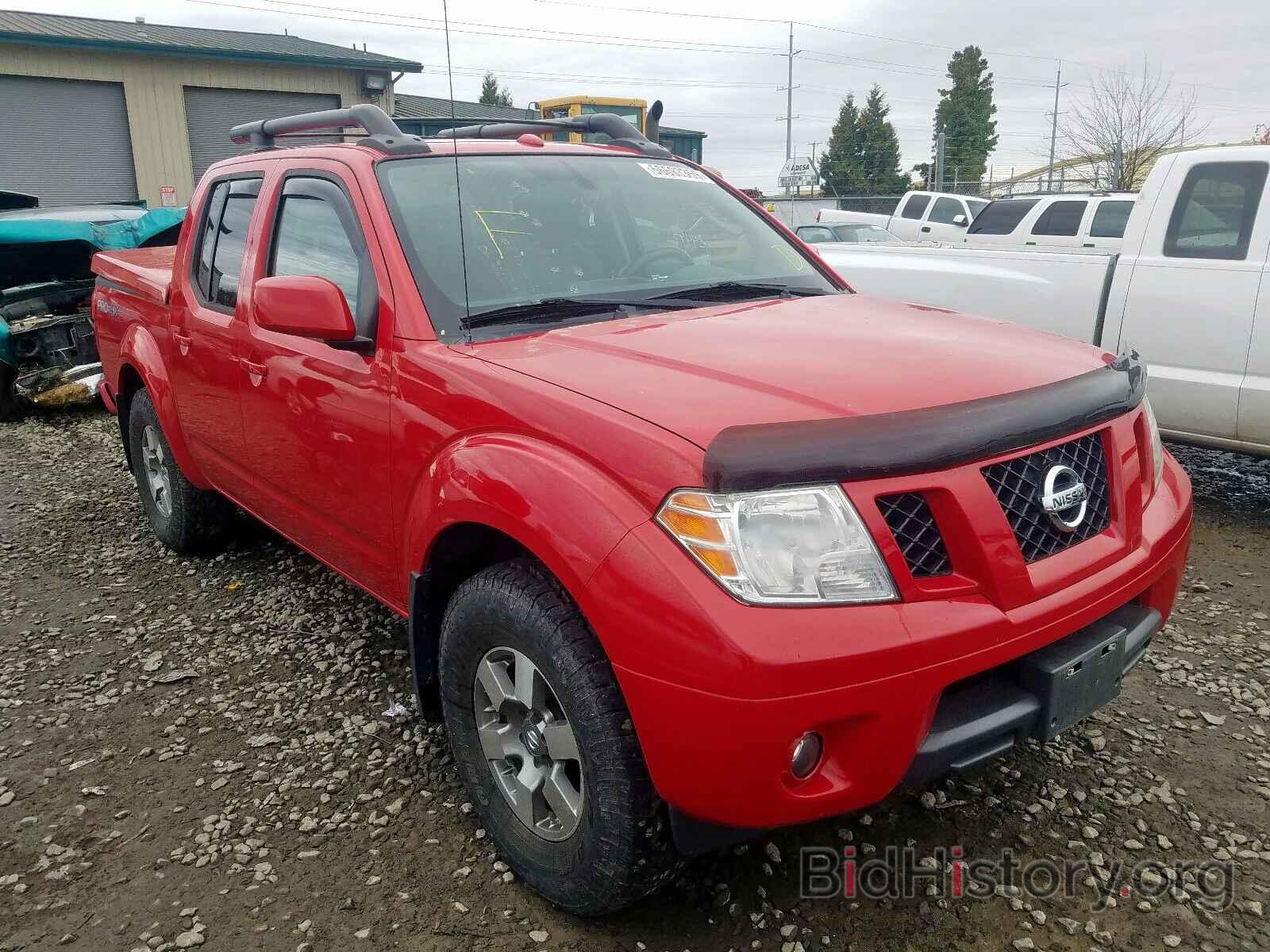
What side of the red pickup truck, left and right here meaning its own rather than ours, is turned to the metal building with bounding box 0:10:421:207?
back

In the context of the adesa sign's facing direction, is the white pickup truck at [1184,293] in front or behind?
in front

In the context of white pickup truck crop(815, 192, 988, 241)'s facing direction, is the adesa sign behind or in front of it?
behind

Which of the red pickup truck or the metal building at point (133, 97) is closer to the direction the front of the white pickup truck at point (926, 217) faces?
the red pickup truck

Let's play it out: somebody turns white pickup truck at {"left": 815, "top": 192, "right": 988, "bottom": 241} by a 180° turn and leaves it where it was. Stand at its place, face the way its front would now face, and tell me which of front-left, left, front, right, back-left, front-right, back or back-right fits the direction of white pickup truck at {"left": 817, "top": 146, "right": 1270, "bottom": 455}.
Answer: back-left

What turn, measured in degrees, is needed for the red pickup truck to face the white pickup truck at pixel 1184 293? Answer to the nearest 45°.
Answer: approximately 90° to its left

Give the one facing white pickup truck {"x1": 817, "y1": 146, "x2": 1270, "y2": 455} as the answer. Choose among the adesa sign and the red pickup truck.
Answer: the adesa sign

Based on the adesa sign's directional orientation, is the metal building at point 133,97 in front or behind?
in front

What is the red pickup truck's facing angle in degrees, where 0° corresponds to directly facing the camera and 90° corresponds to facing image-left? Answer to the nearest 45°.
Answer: approximately 315°

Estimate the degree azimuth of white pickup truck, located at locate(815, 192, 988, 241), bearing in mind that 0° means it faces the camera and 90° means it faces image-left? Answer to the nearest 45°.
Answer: approximately 315°
